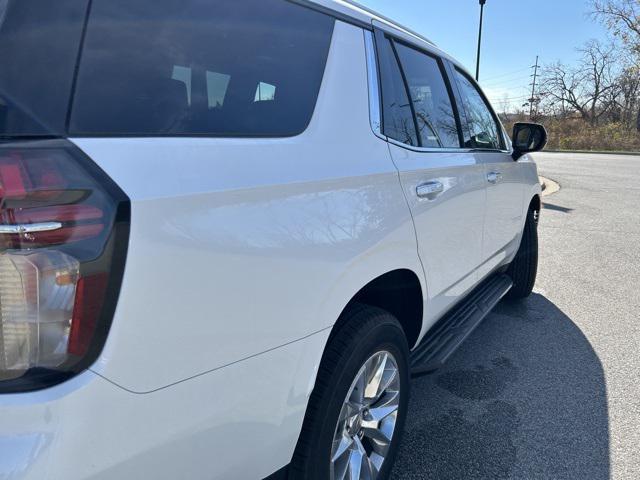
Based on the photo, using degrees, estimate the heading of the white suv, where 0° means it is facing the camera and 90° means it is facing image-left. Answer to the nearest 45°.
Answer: approximately 225°
